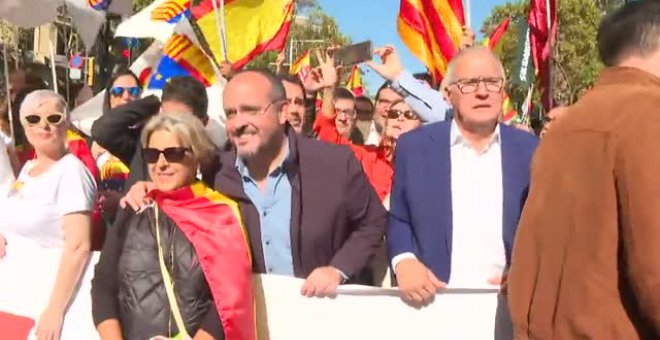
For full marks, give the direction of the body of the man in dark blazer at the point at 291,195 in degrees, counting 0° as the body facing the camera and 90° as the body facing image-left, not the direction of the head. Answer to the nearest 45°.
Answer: approximately 45°

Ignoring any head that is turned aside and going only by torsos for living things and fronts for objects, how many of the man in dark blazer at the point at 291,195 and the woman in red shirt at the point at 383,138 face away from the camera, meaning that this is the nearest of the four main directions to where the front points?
0

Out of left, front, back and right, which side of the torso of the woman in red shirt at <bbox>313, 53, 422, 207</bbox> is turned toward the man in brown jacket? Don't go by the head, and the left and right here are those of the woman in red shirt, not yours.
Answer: front

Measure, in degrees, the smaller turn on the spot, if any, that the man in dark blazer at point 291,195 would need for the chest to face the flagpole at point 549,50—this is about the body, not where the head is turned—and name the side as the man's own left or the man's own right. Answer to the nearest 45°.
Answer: approximately 180°

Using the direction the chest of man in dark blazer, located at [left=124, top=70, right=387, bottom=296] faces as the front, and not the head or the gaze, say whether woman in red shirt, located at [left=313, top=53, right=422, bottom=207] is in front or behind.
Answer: behind

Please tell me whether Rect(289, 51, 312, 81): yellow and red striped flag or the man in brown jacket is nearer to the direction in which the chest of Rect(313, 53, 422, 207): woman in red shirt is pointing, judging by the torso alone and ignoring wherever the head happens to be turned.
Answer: the man in brown jacket

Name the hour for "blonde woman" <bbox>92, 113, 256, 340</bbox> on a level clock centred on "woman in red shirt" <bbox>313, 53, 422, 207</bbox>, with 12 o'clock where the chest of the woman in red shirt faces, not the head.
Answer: The blonde woman is roughly at 1 o'clock from the woman in red shirt.

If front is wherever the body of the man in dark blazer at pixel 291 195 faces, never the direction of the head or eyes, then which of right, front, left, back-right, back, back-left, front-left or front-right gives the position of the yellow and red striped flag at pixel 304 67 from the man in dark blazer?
back-right

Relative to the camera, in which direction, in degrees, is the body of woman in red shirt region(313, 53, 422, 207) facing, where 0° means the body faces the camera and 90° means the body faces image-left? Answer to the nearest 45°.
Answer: approximately 0°

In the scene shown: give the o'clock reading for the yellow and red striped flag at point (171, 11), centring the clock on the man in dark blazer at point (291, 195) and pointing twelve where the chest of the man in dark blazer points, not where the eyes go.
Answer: The yellow and red striped flag is roughly at 4 o'clock from the man in dark blazer.
